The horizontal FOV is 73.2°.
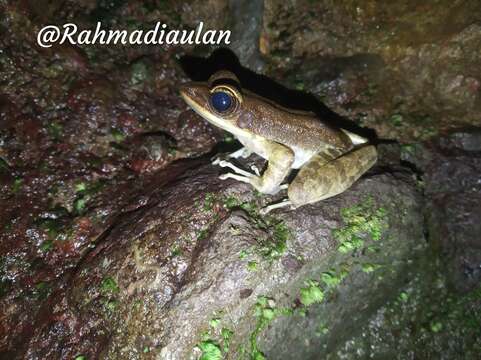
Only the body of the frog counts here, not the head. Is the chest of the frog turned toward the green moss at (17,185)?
yes

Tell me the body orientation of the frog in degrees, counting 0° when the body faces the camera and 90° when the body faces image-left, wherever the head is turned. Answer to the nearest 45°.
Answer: approximately 90°

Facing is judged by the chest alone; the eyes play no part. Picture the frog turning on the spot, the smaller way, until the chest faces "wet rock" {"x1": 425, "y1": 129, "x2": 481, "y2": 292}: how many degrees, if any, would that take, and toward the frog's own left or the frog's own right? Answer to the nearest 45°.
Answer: approximately 135° to the frog's own right

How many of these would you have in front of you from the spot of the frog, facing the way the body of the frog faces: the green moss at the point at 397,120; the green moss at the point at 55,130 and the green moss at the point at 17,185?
2

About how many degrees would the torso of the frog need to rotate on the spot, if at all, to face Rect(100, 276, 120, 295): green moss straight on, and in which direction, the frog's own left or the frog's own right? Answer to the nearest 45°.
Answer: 0° — it already faces it
